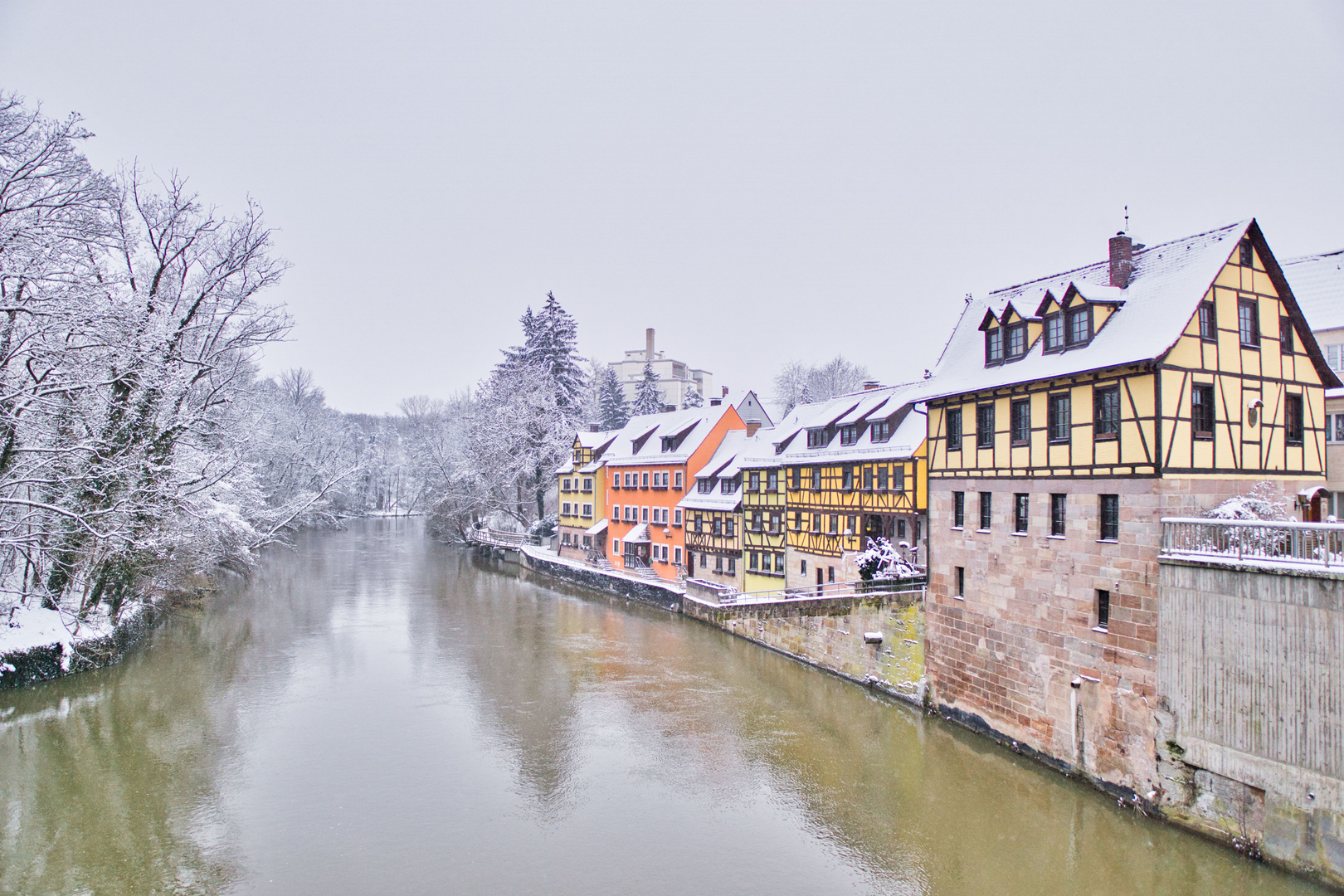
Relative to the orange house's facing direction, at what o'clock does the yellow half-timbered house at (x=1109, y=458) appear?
The yellow half-timbered house is roughly at 10 o'clock from the orange house.

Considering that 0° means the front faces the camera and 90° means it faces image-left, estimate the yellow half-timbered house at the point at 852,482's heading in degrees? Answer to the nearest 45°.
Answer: approximately 45°

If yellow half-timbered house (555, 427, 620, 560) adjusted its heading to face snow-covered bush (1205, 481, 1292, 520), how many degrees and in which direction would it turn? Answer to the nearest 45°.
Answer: approximately 45° to its left

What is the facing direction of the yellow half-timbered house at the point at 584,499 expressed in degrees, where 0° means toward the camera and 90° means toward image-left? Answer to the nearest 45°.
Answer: approximately 45°

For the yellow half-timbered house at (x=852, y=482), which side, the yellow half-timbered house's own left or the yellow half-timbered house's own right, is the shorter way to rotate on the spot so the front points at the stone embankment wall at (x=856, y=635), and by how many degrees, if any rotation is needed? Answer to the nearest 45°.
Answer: approximately 45° to the yellow half-timbered house's own left

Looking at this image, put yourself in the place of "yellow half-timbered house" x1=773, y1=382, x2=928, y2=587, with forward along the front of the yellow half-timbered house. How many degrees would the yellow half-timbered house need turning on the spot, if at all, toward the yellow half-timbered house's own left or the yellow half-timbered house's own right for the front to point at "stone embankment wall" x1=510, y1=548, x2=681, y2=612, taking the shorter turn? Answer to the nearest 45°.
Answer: approximately 90° to the yellow half-timbered house's own right

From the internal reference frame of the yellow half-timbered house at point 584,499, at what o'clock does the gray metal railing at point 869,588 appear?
The gray metal railing is roughly at 10 o'clock from the yellow half-timbered house.

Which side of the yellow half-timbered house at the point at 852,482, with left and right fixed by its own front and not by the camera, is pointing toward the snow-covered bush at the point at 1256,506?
left

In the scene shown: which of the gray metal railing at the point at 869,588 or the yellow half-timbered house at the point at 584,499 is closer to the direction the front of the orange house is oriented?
the gray metal railing

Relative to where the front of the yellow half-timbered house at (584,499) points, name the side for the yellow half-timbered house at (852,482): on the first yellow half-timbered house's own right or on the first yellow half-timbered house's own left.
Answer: on the first yellow half-timbered house's own left

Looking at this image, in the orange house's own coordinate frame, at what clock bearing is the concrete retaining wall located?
The concrete retaining wall is roughly at 10 o'clock from the orange house.

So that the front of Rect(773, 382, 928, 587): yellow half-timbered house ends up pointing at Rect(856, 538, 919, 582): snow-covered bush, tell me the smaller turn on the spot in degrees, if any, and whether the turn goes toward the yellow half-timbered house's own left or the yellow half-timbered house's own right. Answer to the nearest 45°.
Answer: approximately 45° to the yellow half-timbered house's own left

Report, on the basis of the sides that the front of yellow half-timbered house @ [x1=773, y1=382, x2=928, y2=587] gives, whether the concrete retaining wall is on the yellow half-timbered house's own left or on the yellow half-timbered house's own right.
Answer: on the yellow half-timbered house's own left
